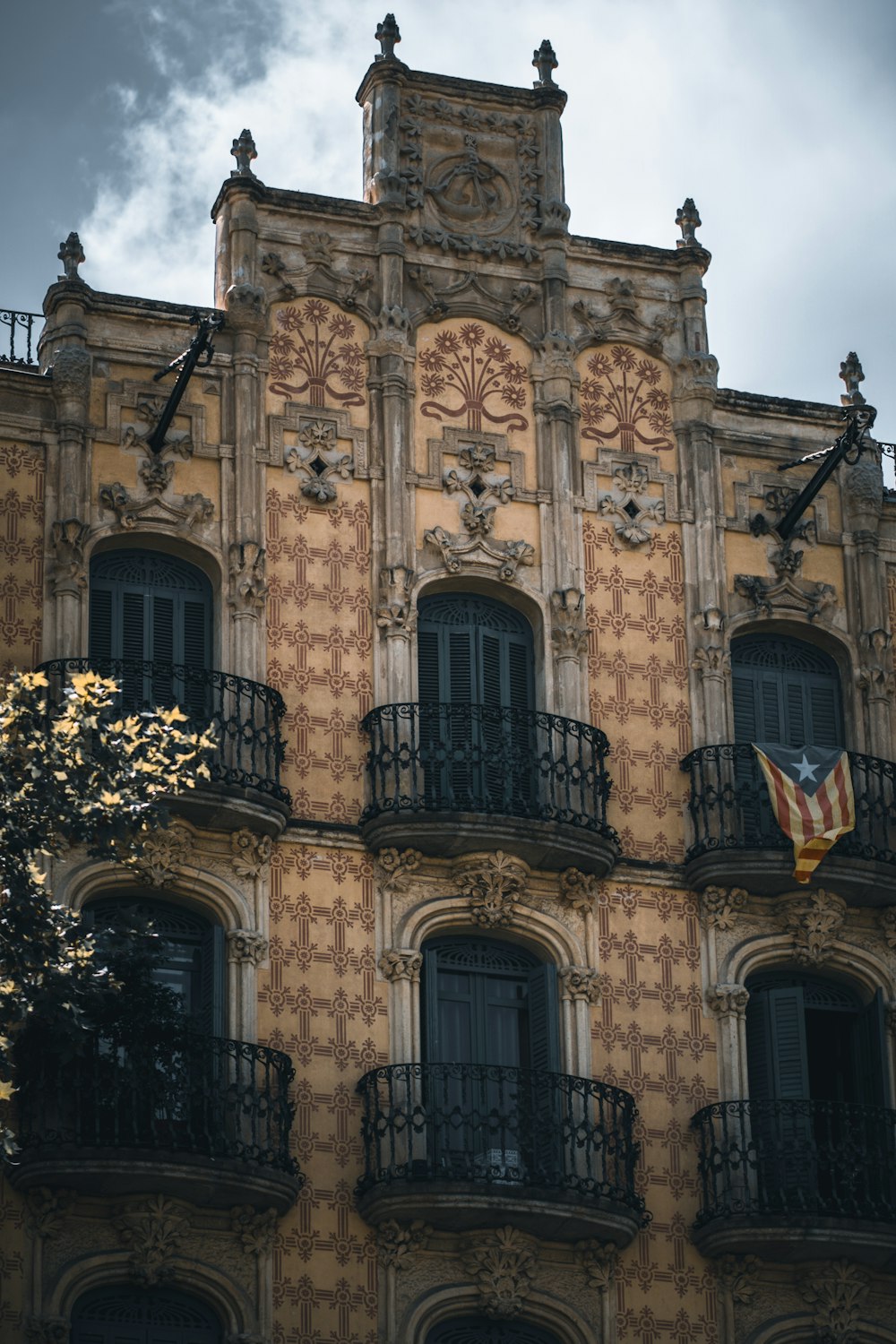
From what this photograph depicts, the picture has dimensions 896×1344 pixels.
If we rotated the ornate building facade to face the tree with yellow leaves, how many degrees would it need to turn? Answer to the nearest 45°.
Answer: approximately 45° to its right

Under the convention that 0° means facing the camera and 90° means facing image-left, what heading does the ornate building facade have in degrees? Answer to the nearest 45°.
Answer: approximately 0°
